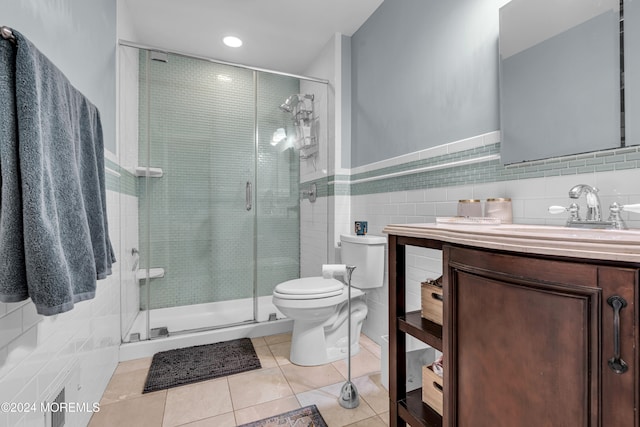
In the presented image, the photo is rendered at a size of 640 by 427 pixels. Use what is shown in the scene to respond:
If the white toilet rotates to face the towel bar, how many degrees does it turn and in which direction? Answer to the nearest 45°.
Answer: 0° — it already faces it

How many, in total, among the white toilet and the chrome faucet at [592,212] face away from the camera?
0

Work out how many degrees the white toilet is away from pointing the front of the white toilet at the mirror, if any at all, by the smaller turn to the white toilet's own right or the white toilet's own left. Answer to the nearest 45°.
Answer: approximately 90° to the white toilet's own left

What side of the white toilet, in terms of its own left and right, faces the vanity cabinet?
left

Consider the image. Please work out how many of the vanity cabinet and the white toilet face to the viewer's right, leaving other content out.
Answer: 0

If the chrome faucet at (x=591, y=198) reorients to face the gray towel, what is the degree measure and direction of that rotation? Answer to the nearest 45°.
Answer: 0° — it already faces it

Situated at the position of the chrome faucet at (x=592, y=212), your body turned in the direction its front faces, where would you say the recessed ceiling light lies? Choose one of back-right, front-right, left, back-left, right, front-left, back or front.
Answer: front-right

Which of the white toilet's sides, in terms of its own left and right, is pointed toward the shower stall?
right

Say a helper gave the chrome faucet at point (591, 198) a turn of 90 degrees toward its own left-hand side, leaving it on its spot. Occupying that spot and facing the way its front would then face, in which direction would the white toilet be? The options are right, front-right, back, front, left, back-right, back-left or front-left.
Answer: back-right

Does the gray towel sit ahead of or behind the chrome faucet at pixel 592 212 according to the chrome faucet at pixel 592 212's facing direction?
ahead

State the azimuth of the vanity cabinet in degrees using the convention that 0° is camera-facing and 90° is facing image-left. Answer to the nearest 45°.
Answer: approximately 45°
